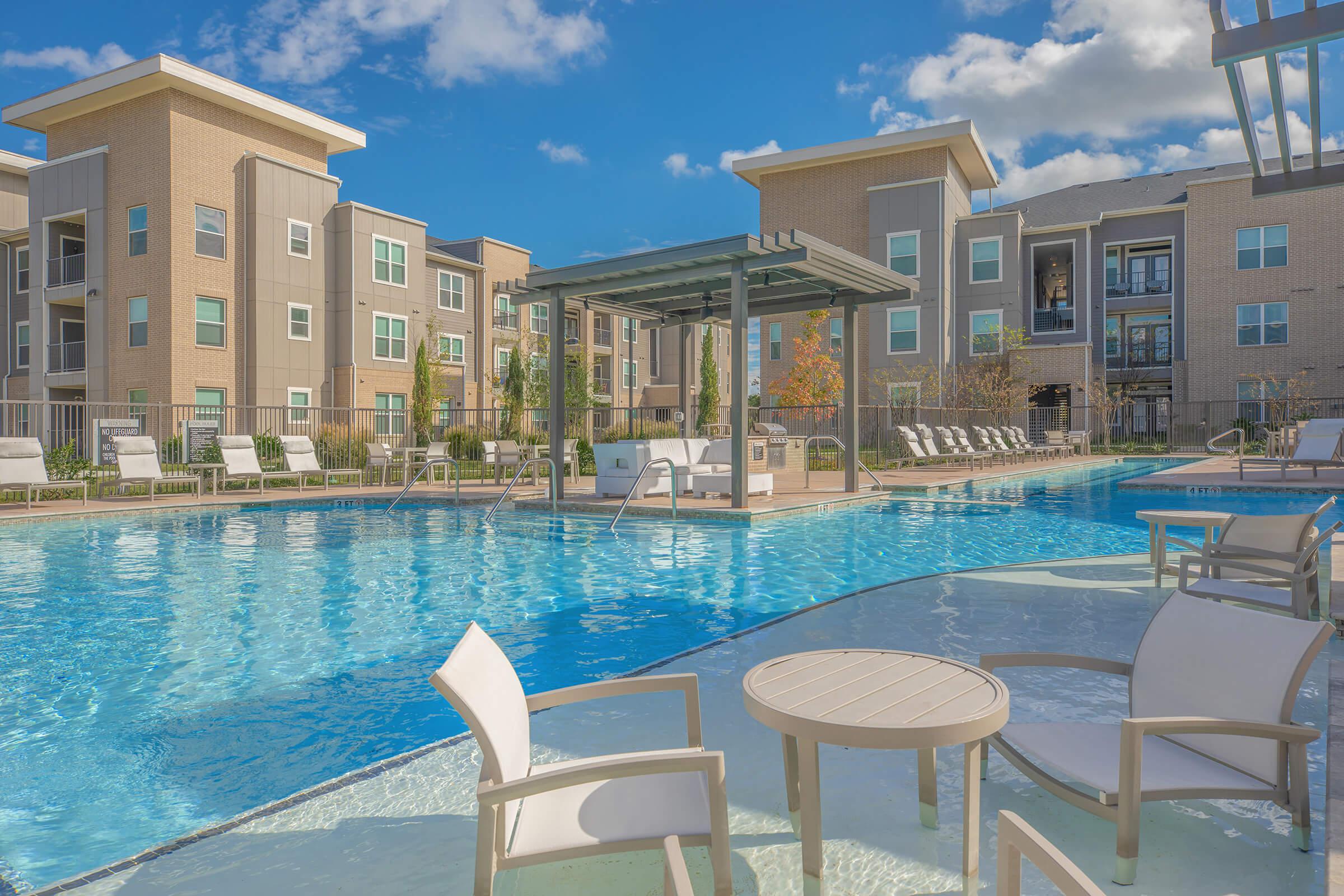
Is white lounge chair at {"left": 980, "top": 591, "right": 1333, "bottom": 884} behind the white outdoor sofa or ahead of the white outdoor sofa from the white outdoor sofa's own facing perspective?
ahead

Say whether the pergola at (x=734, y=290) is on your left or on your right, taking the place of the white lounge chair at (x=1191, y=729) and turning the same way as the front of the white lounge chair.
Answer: on your right

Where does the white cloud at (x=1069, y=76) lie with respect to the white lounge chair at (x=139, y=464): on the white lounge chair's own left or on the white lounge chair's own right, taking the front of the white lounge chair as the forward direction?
on the white lounge chair's own left

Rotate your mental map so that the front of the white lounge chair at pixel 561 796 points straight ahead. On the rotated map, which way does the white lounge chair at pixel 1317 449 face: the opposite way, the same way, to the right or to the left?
the opposite way

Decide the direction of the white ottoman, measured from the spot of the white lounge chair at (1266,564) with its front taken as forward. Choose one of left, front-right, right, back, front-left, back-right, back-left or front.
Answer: right

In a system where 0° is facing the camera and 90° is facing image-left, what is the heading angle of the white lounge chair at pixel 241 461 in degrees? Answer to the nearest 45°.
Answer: approximately 315°

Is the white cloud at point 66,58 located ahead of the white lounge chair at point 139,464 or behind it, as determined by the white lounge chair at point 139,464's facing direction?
behind

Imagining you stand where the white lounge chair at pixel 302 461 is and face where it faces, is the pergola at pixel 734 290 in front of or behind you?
in front

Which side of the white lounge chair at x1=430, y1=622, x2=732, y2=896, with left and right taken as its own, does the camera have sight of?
right

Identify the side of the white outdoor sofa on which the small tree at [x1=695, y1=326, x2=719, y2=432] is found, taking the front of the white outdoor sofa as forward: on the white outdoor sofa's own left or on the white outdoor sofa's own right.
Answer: on the white outdoor sofa's own left

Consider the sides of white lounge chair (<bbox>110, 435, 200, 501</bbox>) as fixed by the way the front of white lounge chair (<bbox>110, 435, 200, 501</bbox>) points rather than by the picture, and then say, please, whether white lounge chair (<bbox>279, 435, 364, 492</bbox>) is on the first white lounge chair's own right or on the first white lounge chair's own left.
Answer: on the first white lounge chair's own left

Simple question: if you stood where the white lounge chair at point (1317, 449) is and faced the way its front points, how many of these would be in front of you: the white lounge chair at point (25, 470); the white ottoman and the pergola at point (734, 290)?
3
